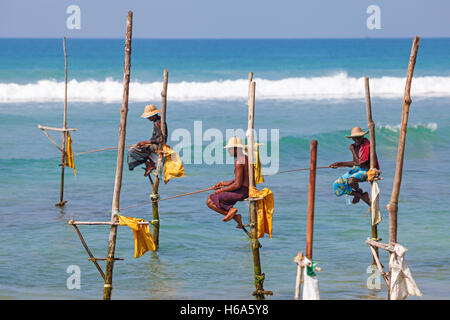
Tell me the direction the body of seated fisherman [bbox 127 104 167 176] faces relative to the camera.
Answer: to the viewer's left

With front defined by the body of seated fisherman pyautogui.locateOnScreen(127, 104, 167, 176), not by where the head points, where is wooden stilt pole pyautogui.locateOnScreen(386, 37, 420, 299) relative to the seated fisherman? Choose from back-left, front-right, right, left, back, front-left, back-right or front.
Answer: back-left

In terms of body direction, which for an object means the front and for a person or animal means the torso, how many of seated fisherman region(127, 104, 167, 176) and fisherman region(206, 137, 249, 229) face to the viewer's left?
2

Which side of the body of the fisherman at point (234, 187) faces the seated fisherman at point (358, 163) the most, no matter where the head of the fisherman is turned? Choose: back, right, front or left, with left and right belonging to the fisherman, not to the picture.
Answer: back

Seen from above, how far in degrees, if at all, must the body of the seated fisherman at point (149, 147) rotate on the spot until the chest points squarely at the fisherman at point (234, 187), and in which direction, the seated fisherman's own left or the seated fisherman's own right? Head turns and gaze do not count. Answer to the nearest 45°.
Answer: approximately 135° to the seated fisherman's own left

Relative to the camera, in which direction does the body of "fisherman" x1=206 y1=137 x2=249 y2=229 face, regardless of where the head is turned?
to the viewer's left

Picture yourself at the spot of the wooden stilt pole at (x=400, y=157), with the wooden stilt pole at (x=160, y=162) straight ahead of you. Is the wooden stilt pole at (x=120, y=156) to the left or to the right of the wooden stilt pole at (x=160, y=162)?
left

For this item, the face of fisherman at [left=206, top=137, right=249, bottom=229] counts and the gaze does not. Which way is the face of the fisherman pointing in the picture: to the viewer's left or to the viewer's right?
to the viewer's left
